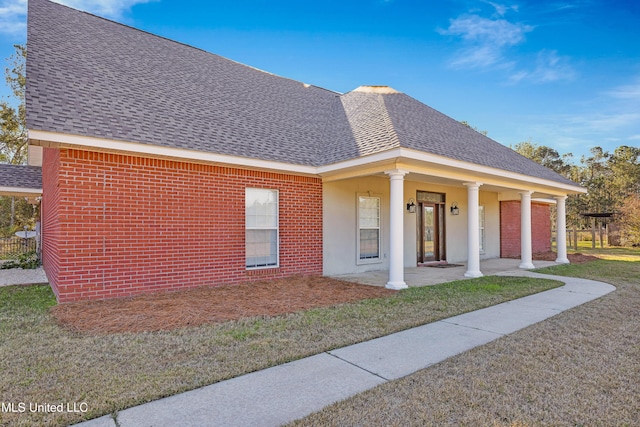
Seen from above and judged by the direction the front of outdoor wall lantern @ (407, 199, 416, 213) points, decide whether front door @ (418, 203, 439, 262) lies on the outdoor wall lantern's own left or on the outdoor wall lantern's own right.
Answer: on the outdoor wall lantern's own left

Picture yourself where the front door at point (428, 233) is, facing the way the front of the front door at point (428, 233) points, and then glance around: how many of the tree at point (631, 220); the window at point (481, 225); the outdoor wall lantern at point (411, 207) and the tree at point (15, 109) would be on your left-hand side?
2

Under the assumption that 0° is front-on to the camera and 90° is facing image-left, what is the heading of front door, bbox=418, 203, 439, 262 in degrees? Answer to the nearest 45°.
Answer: approximately 315°

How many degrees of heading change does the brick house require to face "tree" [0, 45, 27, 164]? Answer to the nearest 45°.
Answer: approximately 180°

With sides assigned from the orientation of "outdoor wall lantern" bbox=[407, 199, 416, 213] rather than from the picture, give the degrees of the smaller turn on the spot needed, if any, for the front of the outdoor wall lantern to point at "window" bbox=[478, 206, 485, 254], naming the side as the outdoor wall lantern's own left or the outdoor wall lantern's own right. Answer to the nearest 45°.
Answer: approximately 90° to the outdoor wall lantern's own left

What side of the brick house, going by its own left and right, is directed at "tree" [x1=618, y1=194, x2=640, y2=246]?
left

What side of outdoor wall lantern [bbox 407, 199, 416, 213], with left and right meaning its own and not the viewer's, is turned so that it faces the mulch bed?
right

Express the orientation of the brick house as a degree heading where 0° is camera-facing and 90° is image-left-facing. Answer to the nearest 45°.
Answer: approximately 315°

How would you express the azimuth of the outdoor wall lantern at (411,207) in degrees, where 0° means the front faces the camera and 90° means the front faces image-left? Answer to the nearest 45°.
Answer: approximately 315°
